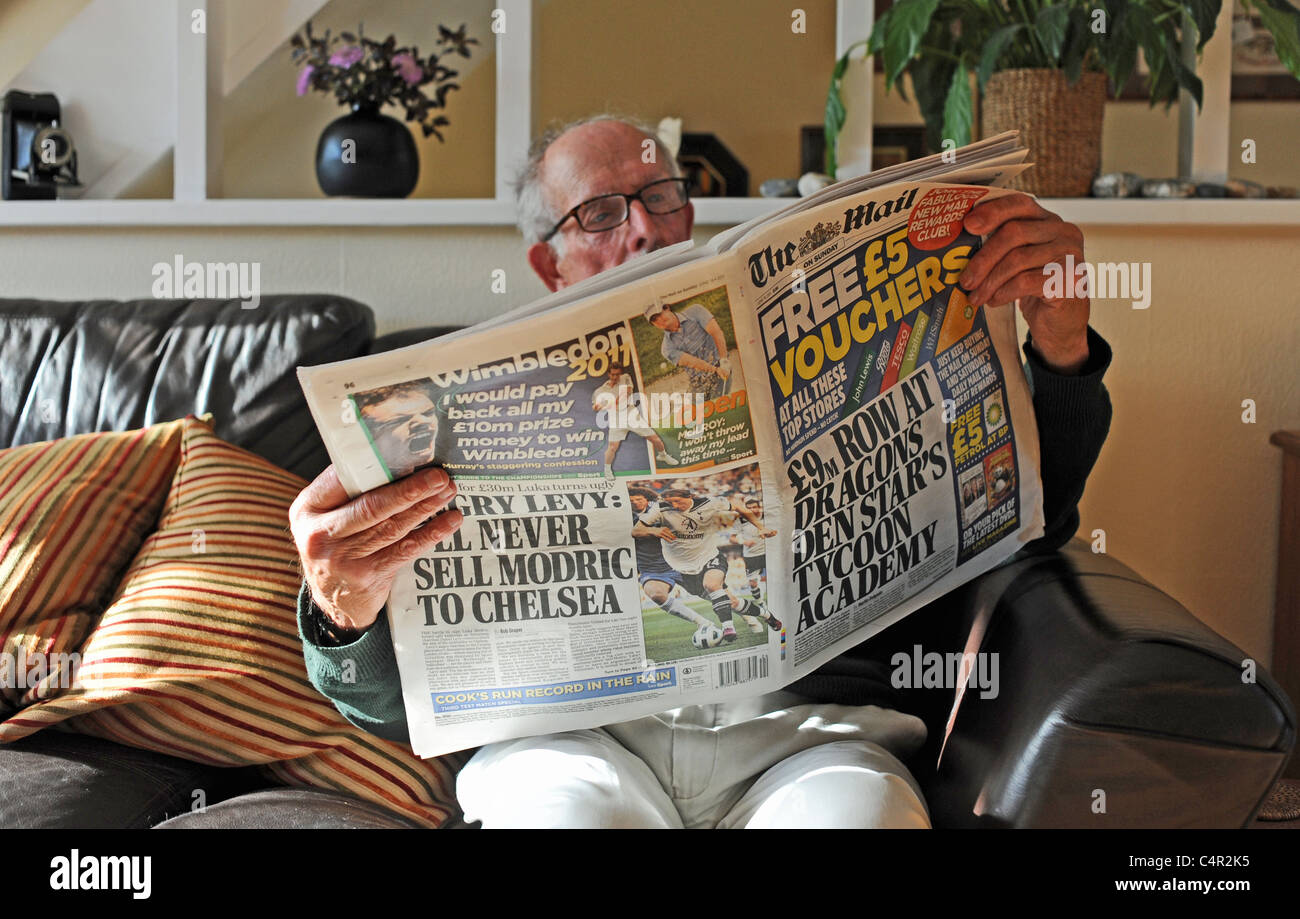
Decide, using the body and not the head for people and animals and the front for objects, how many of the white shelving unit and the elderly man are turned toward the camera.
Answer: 2

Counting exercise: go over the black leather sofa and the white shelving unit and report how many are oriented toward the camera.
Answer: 2

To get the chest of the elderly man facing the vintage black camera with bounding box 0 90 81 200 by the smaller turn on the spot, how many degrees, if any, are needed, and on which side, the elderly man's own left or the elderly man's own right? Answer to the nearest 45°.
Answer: approximately 135° to the elderly man's own right

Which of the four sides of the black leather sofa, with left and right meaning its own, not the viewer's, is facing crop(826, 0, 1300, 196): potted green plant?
back
